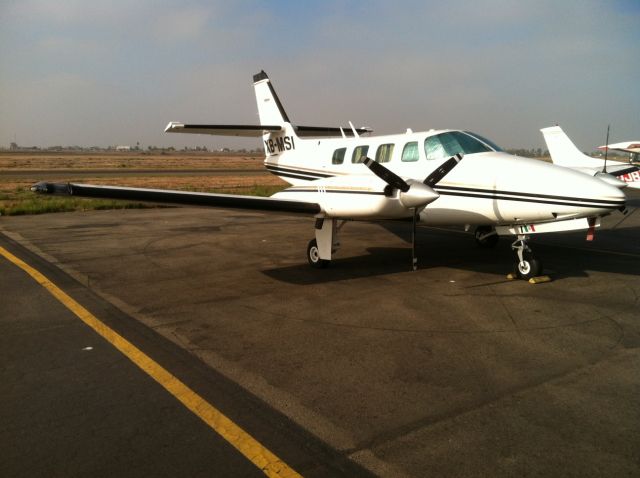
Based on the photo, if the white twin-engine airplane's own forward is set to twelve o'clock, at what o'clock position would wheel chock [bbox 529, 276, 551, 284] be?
The wheel chock is roughly at 11 o'clock from the white twin-engine airplane.

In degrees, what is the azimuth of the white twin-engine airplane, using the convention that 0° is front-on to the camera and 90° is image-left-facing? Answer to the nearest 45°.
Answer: approximately 315°
